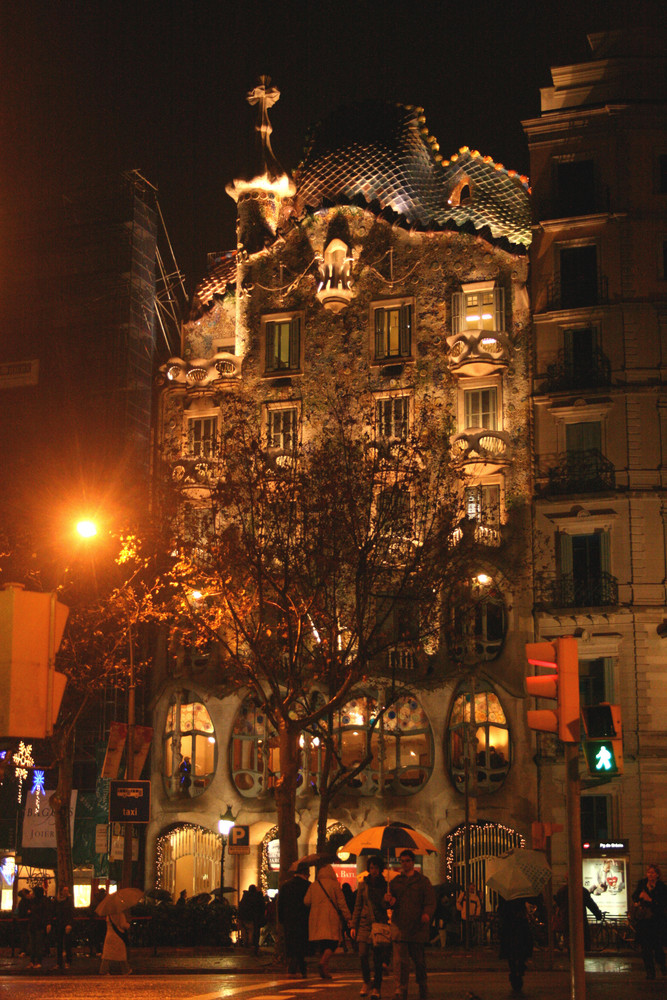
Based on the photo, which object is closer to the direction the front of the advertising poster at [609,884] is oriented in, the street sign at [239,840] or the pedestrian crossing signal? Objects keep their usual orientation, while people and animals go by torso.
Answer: the pedestrian crossing signal

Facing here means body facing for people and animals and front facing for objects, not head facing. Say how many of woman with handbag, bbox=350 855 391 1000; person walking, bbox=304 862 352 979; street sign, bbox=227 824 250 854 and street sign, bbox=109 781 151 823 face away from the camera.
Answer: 1

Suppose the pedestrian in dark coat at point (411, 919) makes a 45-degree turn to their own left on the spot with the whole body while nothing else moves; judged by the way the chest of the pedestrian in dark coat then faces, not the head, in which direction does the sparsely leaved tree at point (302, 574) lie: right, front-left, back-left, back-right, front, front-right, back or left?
back-left

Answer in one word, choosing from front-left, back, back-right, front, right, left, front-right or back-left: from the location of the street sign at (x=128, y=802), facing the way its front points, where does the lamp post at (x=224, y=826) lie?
back

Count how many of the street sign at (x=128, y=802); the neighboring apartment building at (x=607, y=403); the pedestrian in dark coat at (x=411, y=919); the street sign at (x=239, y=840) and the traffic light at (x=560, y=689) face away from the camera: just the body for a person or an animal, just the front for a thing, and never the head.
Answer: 0

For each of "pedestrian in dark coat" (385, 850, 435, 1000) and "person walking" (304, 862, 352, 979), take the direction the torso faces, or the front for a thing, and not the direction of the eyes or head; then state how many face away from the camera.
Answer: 1

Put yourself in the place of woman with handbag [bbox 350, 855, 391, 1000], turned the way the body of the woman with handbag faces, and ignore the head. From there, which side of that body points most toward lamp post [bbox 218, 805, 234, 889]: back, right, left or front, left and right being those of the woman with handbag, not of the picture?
back

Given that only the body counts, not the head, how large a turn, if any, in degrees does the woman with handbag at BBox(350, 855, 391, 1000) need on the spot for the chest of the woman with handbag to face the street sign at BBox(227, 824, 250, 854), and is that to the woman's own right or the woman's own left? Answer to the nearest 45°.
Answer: approximately 180°

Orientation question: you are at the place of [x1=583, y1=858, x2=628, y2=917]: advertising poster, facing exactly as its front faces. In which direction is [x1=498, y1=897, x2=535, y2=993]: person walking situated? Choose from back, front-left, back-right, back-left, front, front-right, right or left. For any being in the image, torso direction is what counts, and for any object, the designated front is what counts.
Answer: front

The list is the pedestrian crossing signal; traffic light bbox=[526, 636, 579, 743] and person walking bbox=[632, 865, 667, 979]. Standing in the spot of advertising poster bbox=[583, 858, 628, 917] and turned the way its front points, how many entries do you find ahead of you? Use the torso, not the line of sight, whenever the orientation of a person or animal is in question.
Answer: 3

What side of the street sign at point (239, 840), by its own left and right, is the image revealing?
front
